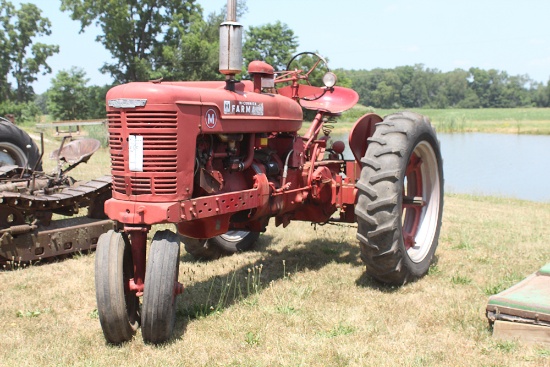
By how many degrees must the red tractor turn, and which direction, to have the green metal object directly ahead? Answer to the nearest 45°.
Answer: approximately 135° to its left

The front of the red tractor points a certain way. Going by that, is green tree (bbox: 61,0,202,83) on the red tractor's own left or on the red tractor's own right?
on the red tractor's own right

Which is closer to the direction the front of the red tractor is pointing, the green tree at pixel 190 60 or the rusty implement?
the rusty implement

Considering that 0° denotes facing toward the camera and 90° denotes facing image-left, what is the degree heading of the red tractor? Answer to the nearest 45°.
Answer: approximately 45°

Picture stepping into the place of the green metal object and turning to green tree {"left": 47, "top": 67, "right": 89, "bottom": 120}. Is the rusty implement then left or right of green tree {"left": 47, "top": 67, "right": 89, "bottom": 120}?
left

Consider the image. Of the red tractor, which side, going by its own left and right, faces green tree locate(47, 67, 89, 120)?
right

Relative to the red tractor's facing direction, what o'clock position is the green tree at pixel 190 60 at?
The green tree is roughly at 4 o'clock from the red tractor.

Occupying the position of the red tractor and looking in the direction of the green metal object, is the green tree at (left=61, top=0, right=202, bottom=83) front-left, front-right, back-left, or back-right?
back-left

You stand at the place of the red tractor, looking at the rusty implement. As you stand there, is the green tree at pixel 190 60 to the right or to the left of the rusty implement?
right

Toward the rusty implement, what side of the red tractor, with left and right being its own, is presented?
right
